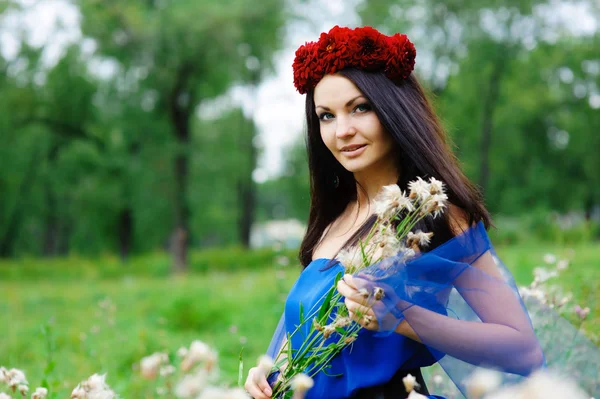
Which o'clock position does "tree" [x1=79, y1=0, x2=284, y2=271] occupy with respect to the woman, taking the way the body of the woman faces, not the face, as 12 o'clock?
The tree is roughly at 4 o'clock from the woman.

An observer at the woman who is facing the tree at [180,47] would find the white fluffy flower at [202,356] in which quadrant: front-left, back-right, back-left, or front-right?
back-left

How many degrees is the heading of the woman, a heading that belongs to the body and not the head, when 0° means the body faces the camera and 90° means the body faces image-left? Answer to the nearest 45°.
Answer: approximately 45°

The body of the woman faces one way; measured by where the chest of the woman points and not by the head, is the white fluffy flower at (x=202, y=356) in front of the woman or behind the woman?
in front

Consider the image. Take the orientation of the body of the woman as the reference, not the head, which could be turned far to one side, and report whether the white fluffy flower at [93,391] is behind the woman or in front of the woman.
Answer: in front
